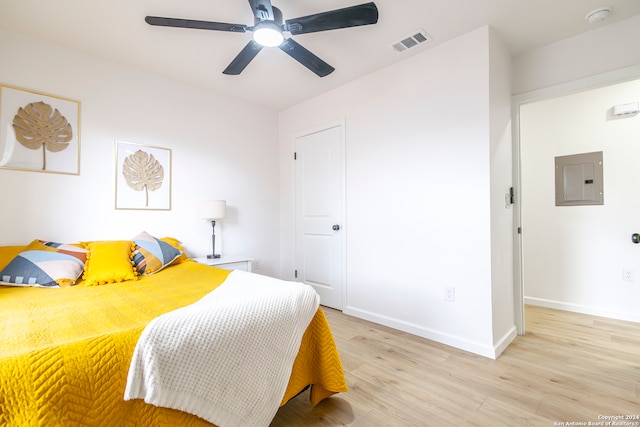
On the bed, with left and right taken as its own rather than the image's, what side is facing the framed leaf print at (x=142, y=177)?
back

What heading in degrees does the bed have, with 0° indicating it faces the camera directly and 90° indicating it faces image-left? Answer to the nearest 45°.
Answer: approximately 0°

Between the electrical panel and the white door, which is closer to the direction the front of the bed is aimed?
the electrical panel

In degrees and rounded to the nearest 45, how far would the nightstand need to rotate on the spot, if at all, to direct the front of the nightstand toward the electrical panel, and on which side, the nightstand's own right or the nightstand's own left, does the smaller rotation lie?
approximately 45° to the nightstand's own left

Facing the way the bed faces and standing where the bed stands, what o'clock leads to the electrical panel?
The electrical panel is roughly at 9 o'clock from the bed.

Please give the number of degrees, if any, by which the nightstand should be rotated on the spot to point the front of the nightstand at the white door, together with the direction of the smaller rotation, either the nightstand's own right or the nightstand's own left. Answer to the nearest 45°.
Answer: approximately 45° to the nightstand's own left

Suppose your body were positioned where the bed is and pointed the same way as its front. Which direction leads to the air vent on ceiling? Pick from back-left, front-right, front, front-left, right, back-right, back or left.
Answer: left

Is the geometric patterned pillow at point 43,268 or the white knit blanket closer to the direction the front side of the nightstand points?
the white knit blanket
